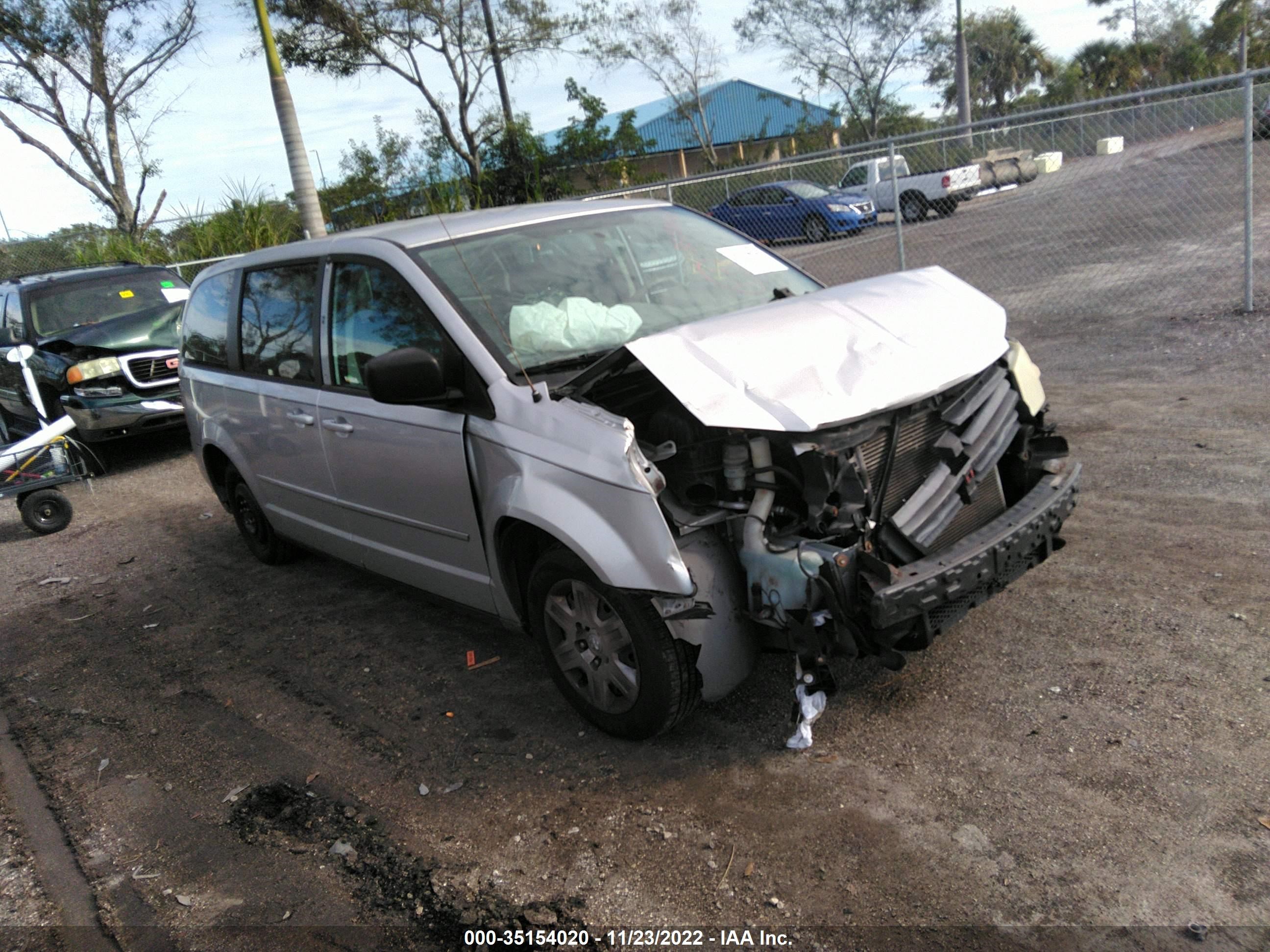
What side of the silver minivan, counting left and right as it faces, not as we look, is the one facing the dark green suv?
back

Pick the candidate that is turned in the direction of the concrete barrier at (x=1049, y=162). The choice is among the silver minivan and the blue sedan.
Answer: the blue sedan

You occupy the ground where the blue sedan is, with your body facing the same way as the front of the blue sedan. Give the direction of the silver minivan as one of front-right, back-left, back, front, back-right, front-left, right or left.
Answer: front-right

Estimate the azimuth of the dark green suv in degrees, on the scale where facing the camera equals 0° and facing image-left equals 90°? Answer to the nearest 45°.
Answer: approximately 315°

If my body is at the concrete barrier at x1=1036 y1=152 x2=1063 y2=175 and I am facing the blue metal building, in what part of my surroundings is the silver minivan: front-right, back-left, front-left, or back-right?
back-left

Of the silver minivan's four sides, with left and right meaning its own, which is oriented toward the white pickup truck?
left

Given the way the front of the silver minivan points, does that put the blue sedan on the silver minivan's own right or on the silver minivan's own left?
on the silver minivan's own left

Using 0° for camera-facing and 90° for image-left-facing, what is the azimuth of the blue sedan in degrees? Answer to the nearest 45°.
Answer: approximately 315°

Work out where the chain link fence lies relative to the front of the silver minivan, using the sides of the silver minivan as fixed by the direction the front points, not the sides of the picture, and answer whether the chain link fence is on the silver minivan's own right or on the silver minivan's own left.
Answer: on the silver minivan's own left

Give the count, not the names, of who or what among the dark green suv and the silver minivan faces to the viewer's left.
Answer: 0
